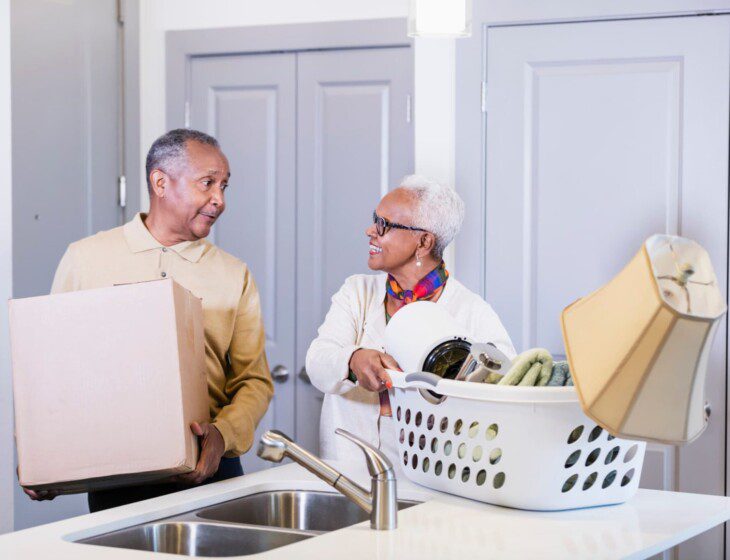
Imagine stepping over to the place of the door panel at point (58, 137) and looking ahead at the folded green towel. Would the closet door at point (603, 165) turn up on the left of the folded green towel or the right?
left

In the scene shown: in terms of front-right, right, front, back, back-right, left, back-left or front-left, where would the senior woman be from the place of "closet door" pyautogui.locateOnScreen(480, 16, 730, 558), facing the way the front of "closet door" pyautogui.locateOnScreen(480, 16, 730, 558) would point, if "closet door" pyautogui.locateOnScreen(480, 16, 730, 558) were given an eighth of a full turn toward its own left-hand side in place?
right

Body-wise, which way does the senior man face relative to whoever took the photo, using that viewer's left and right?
facing the viewer

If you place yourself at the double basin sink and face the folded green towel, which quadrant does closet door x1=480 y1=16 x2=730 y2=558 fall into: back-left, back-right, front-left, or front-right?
front-left

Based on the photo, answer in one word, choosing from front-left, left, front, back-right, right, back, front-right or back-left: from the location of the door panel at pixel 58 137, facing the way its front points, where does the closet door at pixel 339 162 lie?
left

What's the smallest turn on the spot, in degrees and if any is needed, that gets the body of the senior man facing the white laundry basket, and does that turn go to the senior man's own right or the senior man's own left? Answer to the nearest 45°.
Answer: approximately 45° to the senior man's own left

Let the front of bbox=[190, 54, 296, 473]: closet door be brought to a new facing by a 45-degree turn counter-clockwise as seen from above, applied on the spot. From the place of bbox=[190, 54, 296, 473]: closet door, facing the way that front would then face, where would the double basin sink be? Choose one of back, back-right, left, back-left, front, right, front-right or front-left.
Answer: front-right

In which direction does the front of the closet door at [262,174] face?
toward the camera

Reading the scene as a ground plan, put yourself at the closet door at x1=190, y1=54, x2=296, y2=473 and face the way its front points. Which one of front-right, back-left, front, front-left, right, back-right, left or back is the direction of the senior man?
front

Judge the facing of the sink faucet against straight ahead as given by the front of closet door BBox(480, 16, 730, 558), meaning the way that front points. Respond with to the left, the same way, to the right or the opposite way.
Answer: to the right

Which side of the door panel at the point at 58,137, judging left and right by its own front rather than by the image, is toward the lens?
front

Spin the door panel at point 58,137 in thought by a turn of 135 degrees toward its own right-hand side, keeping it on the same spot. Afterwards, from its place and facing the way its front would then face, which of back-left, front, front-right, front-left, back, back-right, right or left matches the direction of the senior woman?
back

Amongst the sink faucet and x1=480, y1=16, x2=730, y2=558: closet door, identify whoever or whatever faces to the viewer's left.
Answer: the sink faucet

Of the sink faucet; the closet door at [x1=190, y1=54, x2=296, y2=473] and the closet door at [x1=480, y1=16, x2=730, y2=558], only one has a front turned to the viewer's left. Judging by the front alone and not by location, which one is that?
the sink faucet
